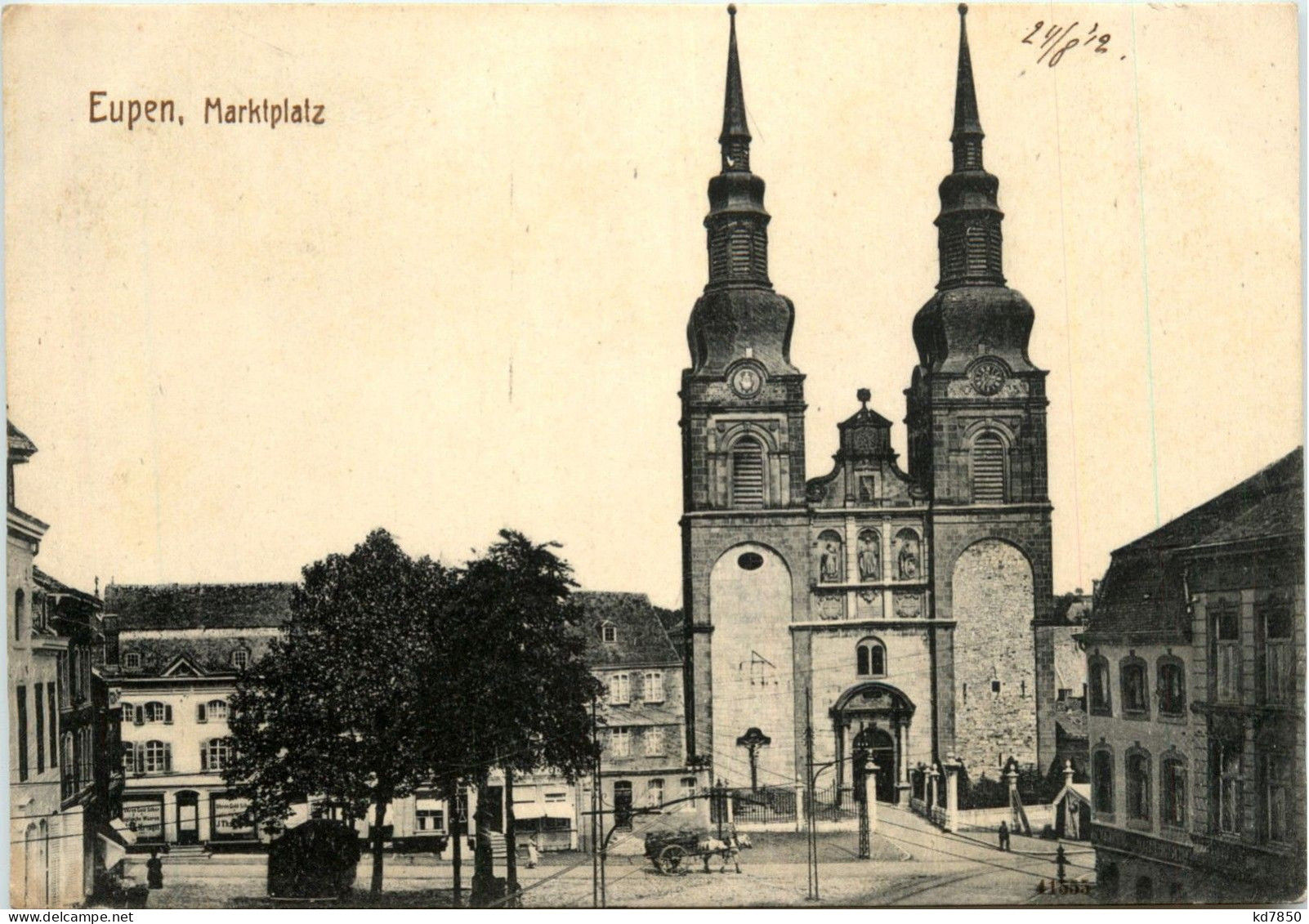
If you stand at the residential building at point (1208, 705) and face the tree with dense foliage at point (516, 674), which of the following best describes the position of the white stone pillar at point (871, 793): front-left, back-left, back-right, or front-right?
front-right

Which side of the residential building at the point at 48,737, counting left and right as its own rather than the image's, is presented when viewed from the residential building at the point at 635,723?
front

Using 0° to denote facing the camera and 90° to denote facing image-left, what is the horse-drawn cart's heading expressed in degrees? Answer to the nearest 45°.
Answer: approximately 270°

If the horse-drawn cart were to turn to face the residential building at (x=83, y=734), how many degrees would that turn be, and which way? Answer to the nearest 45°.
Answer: approximately 180°

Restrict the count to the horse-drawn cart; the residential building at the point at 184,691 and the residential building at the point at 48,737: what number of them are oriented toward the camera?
1

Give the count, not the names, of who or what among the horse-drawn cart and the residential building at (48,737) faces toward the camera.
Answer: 0

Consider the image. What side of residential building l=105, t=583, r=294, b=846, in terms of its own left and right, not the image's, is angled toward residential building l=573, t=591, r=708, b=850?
left

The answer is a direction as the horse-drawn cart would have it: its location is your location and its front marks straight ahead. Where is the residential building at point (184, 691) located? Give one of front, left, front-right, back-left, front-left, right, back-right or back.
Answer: back

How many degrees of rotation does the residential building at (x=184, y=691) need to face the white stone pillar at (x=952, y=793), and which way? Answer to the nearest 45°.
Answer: approximately 90° to its left

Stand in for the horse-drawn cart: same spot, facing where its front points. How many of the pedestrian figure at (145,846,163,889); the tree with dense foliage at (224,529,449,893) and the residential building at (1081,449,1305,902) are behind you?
2

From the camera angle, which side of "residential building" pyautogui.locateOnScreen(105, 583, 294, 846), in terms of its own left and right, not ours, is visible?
front

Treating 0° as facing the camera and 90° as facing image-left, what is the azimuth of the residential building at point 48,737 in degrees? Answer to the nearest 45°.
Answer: approximately 270°

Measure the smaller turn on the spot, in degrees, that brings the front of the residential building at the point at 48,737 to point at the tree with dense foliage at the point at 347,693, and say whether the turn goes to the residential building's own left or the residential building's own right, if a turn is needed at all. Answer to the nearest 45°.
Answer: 0° — it already faces it

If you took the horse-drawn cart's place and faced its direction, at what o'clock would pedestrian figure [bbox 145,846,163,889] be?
The pedestrian figure is roughly at 6 o'clock from the horse-drawn cart.

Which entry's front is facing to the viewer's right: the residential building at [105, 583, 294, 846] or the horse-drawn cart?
the horse-drawn cart

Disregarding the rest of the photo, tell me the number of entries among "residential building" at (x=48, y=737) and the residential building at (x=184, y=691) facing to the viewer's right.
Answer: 1

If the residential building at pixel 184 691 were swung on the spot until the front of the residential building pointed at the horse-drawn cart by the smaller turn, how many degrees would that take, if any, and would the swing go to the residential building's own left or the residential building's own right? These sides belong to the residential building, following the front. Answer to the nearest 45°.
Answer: approximately 90° to the residential building's own left

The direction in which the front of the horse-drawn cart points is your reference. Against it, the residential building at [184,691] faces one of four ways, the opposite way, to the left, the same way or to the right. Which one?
to the right
